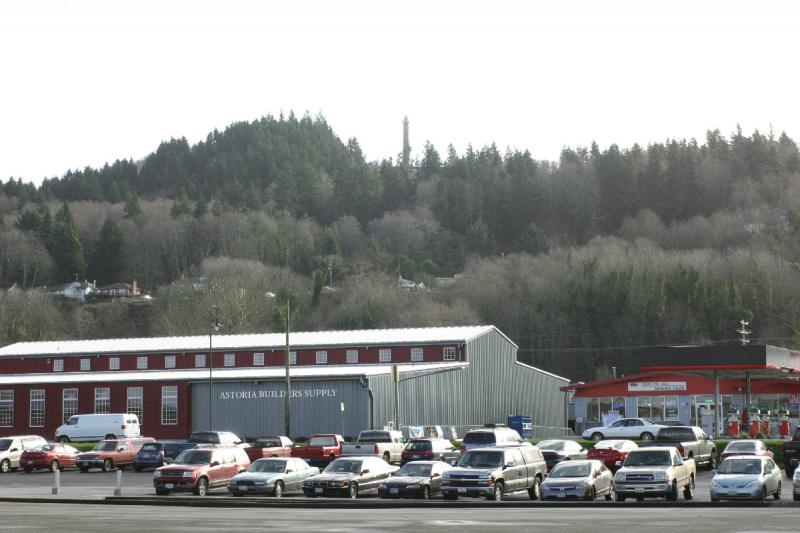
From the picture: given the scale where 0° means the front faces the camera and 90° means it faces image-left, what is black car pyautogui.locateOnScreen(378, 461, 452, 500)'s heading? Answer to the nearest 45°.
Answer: approximately 45°

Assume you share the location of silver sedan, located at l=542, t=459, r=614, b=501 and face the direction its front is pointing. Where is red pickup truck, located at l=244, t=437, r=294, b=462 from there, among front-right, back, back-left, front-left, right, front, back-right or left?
right

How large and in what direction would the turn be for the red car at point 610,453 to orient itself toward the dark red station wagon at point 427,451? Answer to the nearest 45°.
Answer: approximately 90° to its left

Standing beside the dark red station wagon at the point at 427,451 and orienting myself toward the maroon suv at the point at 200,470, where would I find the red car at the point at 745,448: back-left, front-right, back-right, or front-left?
back-left

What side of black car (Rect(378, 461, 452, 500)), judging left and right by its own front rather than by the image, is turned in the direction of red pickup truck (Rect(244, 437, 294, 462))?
right

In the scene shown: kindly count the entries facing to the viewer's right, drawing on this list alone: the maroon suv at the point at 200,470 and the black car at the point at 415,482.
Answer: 0

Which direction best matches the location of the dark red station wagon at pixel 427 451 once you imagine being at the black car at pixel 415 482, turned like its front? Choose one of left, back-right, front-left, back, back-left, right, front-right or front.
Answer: back-right

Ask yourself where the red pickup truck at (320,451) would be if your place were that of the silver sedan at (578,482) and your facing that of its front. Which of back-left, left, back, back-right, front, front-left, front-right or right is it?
right
